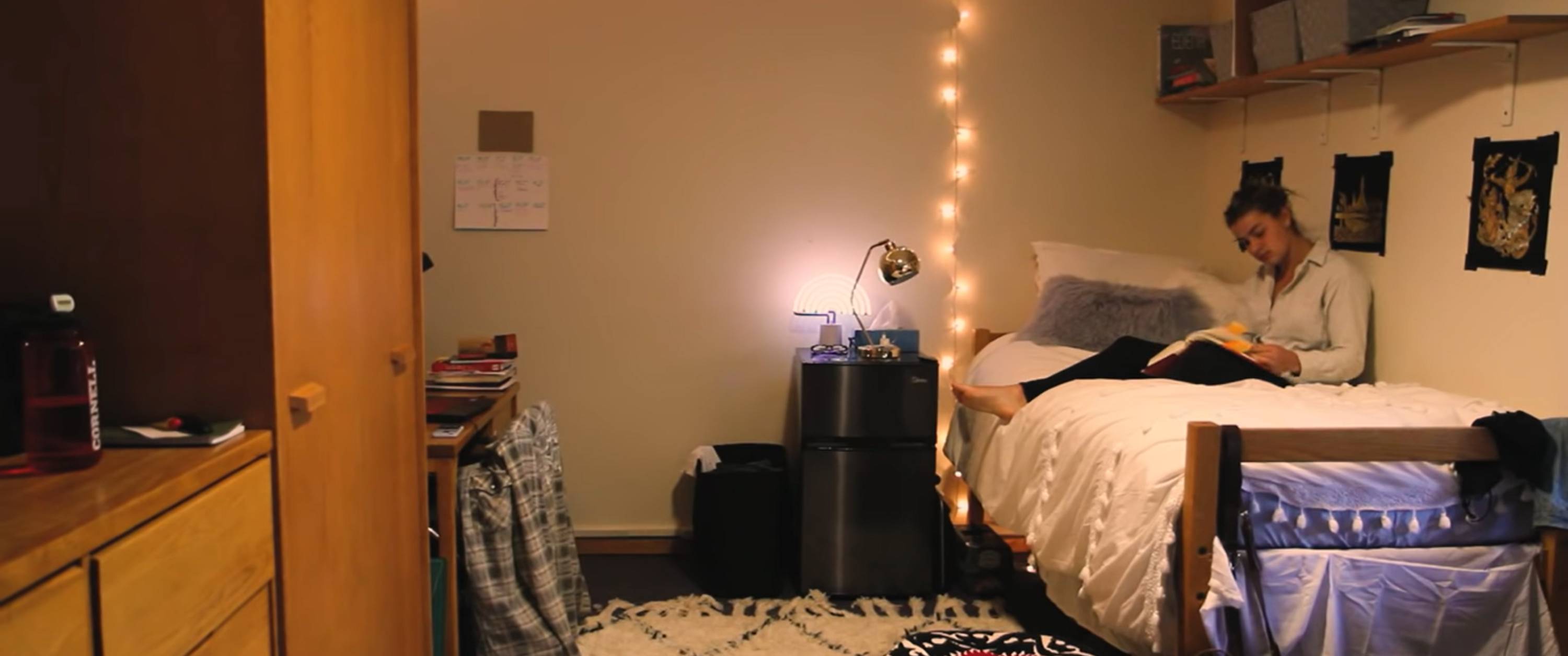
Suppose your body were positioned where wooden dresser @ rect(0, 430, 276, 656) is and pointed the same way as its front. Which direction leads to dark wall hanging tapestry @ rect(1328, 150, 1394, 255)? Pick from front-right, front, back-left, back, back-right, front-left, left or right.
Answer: front-left

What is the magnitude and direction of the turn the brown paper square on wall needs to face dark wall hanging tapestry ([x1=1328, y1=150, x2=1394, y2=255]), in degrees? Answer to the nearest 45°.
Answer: approximately 45° to its left

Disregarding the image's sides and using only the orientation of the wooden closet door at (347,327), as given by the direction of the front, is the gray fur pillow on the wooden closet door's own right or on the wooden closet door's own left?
on the wooden closet door's own left

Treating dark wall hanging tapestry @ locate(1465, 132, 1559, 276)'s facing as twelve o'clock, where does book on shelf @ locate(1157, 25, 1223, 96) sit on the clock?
The book on shelf is roughly at 3 o'clock from the dark wall hanging tapestry.

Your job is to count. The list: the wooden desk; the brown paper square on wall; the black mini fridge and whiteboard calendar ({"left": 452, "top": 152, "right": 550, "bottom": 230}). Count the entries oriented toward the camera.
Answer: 3

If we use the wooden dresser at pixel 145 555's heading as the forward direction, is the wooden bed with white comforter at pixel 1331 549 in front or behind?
in front

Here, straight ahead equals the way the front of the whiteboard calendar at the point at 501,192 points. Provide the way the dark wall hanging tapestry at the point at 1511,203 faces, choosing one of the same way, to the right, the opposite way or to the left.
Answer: to the right

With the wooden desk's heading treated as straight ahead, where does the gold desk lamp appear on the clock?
The gold desk lamp is roughly at 11 o'clock from the wooden desk.

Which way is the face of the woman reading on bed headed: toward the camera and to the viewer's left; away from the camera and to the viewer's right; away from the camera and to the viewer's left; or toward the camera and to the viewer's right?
toward the camera and to the viewer's left

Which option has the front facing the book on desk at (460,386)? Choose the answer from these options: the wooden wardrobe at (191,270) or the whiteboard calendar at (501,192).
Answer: the whiteboard calendar
